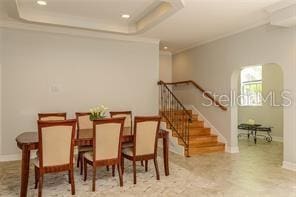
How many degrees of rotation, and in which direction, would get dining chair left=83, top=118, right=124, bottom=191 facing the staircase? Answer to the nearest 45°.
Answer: approximately 90° to its right

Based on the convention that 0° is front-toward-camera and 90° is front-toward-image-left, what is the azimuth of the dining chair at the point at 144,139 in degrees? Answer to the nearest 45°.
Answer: approximately 135°

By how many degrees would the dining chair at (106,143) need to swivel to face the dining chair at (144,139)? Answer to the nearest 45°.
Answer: approximately 135° to its right

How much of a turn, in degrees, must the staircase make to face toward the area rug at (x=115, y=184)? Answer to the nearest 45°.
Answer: approximately 45° to its right

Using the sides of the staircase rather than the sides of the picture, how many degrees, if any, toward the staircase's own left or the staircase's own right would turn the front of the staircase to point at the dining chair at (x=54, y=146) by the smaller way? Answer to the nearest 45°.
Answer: approximately 90° to the staircase's own right

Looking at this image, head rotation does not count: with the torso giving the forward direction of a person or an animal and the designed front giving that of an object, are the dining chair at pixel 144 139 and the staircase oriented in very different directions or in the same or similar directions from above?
very different directions

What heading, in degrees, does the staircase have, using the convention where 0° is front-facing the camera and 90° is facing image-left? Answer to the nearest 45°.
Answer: approximately 315°

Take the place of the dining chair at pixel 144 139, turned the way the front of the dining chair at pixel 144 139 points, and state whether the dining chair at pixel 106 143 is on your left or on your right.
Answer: on your left

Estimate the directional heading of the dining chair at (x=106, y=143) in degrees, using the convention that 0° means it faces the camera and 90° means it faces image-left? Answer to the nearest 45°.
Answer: approximately 135°
